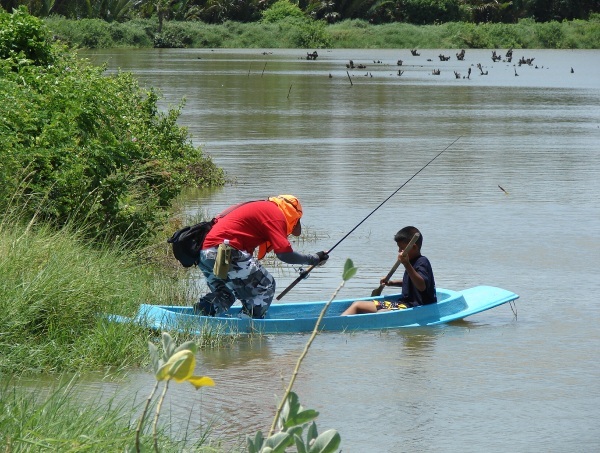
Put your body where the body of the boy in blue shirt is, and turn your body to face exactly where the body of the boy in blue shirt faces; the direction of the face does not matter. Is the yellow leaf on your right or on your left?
on your left

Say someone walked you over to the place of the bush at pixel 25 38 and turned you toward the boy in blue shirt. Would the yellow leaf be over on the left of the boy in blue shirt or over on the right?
right

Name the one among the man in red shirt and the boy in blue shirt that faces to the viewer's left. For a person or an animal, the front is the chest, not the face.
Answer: the boy in blue shirt

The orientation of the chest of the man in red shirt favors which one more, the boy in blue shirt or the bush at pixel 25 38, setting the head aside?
the boy in blue shirt

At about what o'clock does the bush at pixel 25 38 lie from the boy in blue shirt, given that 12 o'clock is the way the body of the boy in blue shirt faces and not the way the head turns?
The bush is roughly at 1 o'clock from the boy in blue shirt.

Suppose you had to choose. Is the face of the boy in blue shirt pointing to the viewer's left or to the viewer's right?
to the viewer's left

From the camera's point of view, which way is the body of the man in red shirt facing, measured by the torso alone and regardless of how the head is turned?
to the viewer's right

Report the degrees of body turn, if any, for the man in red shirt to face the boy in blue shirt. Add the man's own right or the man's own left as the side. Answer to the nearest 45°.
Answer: approximately 45° to the man's own left

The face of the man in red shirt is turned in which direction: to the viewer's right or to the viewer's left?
to the viewer's right

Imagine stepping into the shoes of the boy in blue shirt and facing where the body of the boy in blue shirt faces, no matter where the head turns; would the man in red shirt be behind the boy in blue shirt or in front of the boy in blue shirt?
in front

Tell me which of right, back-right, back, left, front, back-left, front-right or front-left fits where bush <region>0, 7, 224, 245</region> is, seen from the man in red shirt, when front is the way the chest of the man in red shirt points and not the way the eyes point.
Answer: back-left

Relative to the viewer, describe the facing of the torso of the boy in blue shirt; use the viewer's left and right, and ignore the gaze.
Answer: facing to the left of the viewer

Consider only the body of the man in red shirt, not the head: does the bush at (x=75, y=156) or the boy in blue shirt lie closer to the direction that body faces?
the boy in blue shirt

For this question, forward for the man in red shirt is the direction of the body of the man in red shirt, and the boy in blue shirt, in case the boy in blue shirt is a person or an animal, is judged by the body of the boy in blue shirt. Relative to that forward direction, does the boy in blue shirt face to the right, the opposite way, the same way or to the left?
the opposite way

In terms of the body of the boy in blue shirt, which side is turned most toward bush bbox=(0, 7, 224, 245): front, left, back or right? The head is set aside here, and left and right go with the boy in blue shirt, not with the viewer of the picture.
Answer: front

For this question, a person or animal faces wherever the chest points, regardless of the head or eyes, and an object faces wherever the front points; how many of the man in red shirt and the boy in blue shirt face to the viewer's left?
1
